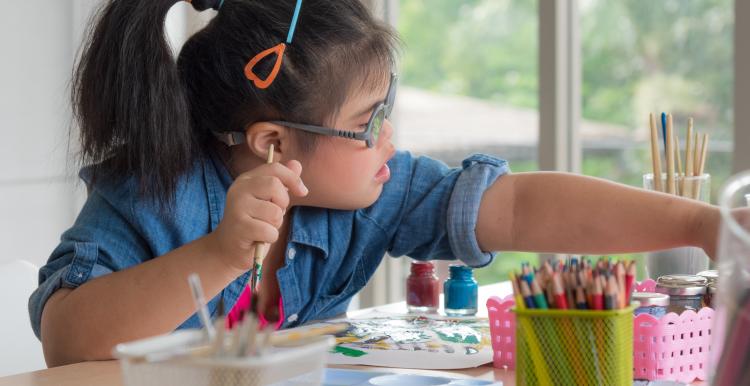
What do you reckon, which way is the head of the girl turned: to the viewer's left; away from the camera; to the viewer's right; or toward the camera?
to the viewer's right

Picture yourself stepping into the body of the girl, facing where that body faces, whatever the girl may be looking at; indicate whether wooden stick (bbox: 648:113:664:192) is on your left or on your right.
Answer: on your left

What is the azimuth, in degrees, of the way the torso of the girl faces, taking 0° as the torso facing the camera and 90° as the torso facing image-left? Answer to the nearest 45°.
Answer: approximately 315°
